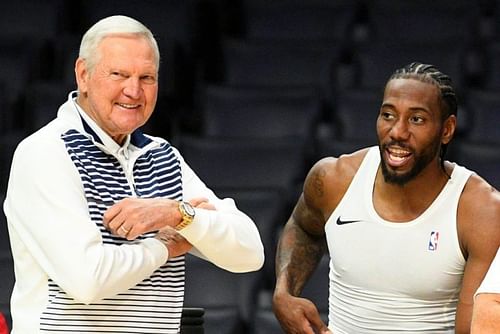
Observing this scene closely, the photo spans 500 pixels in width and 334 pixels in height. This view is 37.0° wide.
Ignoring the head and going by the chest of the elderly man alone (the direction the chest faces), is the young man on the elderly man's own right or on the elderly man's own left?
on the elderly man's own left

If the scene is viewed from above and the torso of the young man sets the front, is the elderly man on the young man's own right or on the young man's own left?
on the young man's own right

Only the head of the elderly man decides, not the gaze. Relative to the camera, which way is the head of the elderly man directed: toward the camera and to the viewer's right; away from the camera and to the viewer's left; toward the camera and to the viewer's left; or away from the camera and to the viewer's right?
toward the camera and to the viewer's right

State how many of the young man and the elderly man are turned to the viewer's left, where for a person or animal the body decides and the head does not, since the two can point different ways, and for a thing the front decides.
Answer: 0

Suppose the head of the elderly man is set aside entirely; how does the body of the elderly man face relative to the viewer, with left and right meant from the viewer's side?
facing the viewer and to the right of the viewer

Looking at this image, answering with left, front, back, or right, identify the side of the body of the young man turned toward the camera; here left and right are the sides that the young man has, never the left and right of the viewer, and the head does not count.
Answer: front
